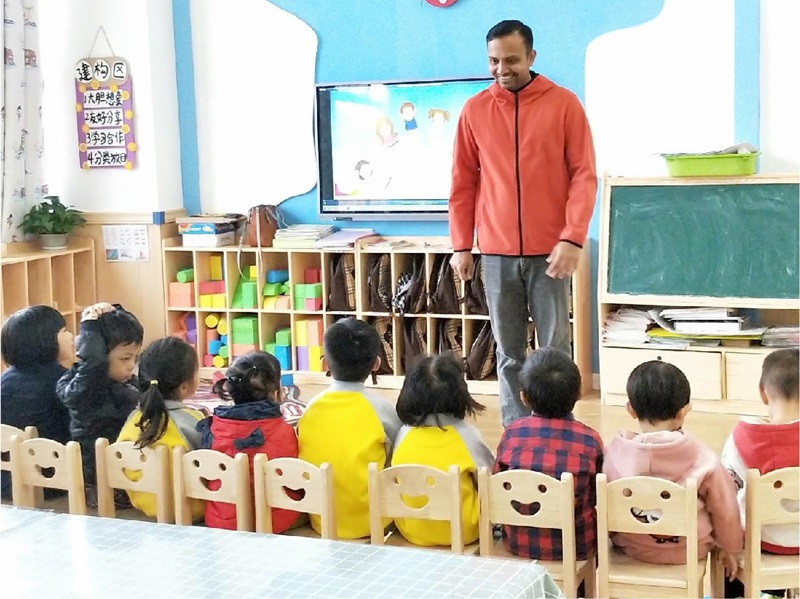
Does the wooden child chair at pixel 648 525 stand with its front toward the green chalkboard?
yes

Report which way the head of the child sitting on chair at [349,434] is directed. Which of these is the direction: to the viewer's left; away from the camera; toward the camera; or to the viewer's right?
away from the camera

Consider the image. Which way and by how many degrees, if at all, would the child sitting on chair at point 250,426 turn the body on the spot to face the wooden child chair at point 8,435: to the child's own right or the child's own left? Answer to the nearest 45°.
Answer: approximately 90° to the child's own left

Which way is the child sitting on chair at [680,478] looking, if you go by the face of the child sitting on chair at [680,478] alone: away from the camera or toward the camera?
away from the camera

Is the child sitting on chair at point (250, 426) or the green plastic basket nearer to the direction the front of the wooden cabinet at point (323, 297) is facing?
the child sitting on chair

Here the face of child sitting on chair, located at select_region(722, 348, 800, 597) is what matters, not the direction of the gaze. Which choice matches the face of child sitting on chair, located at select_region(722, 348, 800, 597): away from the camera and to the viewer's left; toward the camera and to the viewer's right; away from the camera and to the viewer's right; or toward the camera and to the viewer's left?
away from the camera and to the viewer's left

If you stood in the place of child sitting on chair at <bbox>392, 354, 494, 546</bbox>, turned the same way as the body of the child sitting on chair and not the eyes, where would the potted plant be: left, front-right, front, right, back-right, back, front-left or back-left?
front-left

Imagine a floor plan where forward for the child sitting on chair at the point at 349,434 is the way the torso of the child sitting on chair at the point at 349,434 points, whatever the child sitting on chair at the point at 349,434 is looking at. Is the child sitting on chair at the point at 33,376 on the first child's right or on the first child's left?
on the first child's left

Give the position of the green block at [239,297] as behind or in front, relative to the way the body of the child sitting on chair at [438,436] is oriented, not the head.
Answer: in front

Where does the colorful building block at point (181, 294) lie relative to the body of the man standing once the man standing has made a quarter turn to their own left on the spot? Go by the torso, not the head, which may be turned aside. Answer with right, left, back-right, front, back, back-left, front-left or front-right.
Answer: back-left

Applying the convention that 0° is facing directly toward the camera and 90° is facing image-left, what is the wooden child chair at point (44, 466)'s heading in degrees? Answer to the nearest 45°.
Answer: approximately 225°

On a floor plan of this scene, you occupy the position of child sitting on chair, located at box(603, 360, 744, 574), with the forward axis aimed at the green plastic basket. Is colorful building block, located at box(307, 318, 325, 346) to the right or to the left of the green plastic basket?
left

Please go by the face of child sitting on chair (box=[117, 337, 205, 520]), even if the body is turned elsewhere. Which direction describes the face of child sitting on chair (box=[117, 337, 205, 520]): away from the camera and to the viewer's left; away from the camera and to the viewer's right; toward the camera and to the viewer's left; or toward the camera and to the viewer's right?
away from the camera and to the viewer's right

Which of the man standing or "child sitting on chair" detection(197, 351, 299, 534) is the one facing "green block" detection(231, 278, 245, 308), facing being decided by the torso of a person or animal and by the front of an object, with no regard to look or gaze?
the child sitting on chair
